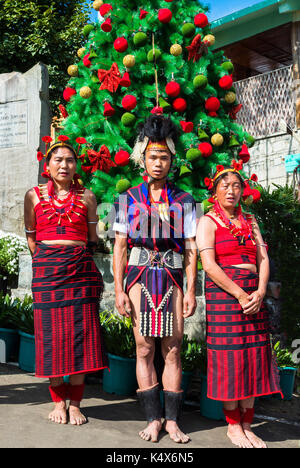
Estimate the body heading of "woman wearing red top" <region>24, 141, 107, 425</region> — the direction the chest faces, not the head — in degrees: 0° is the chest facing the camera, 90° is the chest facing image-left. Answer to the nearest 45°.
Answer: approximately 0°

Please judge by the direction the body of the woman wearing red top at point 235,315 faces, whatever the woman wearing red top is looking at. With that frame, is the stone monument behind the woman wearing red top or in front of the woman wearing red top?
behind

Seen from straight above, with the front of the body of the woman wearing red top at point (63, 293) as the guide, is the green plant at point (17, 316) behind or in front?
behind

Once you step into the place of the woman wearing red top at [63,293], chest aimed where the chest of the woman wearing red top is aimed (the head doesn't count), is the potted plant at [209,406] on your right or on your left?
on your left

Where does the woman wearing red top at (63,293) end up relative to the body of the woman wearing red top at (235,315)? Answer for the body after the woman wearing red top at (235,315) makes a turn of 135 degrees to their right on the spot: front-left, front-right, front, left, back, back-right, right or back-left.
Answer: front

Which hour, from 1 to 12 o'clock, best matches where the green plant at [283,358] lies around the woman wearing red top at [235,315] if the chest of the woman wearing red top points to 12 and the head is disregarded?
The green plant is roughly at 8 o'clock from the woman wearing red top.

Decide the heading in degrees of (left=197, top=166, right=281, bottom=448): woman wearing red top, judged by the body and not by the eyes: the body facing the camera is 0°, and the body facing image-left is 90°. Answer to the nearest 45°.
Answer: approximately 315°
